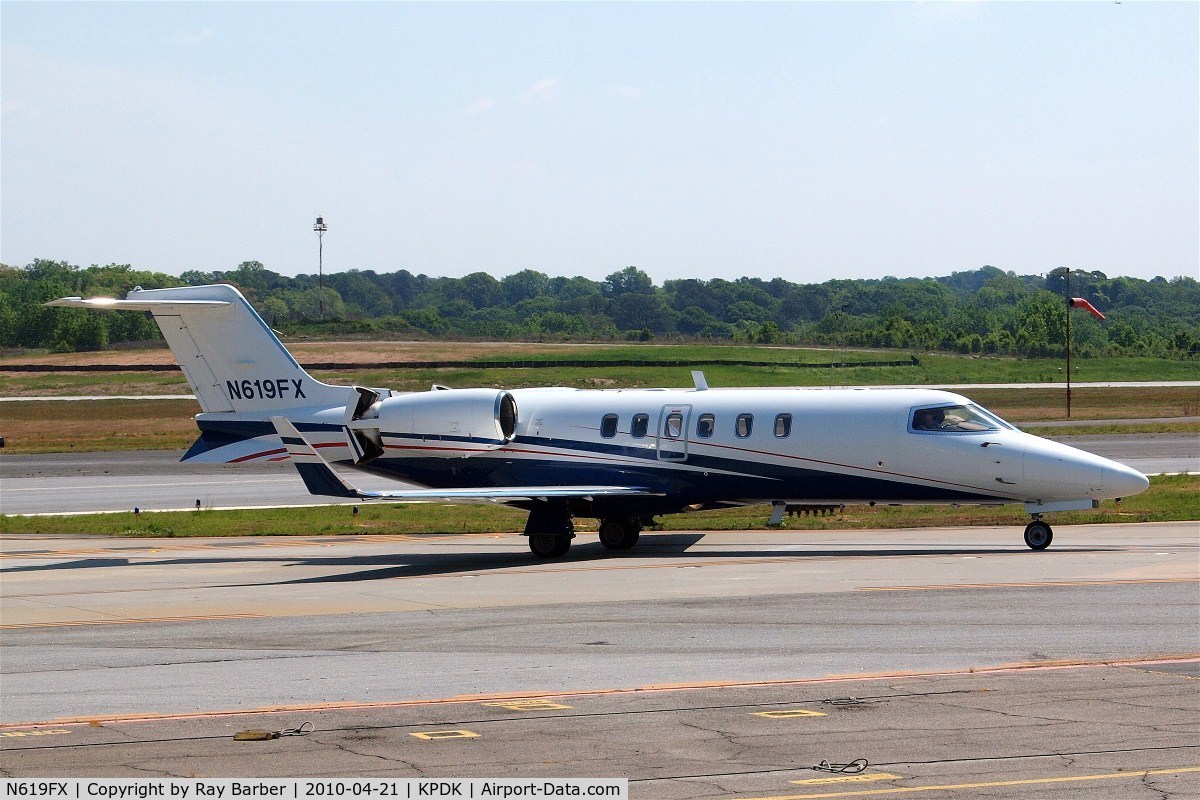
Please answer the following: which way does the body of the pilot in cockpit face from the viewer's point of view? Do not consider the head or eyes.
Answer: to the viewer's right
